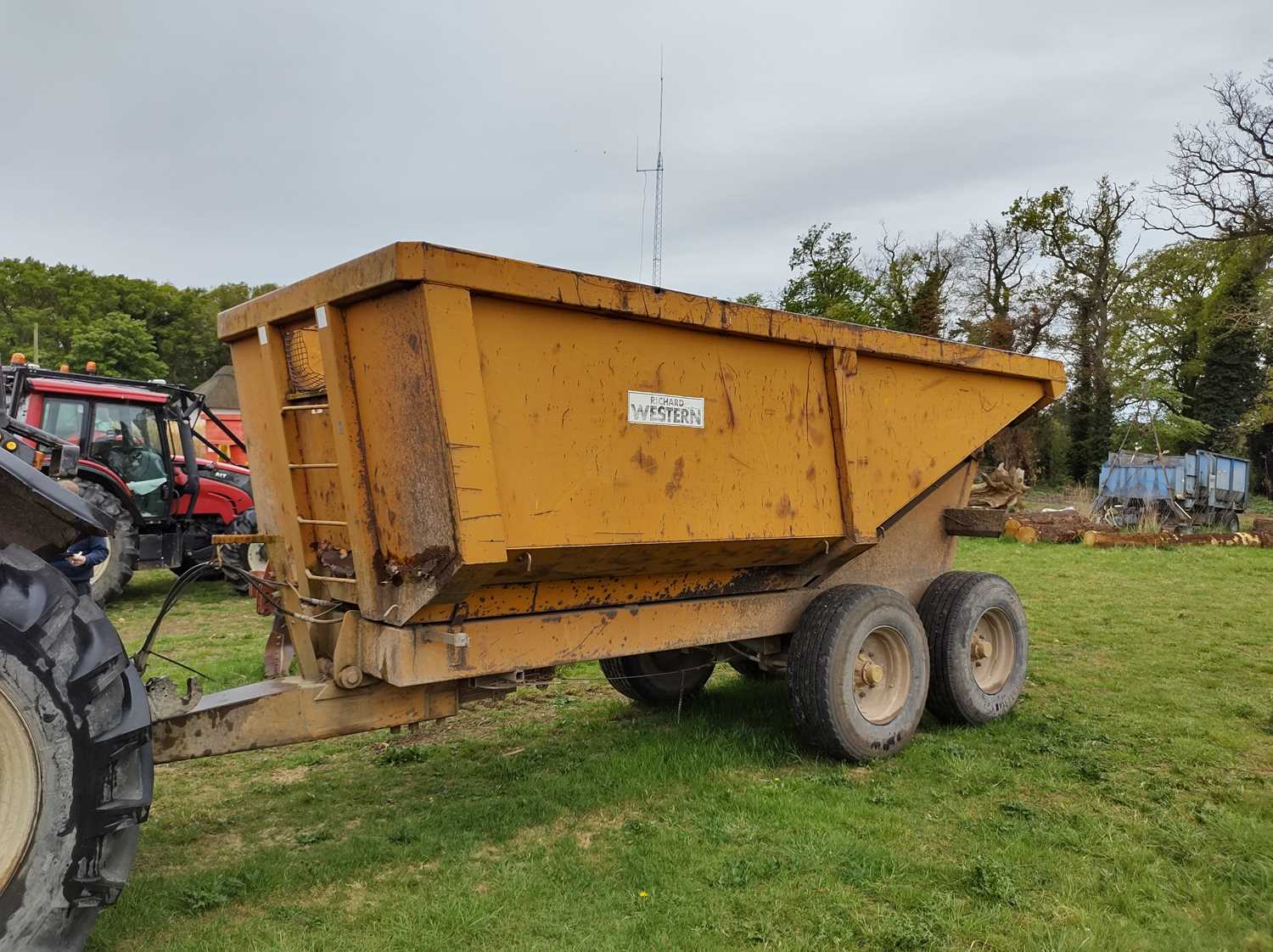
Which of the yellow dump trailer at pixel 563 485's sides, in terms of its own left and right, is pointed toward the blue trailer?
back

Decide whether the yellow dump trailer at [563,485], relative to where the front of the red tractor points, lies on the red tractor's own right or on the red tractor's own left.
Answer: on the red tractor's own right

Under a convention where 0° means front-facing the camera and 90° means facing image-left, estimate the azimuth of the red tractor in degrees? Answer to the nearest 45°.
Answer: approximately 270°

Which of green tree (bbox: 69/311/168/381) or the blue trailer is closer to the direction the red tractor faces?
the blue trailer

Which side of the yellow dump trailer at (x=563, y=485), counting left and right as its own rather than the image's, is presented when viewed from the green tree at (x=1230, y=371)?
back

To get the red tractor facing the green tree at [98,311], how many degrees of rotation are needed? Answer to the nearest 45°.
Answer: approximately 90° to its left

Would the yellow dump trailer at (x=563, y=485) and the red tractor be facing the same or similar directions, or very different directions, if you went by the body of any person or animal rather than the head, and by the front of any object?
very different directions

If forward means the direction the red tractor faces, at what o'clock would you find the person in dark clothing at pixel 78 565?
The person in dark clothing is roughly at 3 o'clock from the red tractor.

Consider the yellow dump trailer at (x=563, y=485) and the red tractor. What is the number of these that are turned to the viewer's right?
1

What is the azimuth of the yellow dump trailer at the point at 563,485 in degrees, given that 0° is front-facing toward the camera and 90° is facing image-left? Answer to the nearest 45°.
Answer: approximately 45°

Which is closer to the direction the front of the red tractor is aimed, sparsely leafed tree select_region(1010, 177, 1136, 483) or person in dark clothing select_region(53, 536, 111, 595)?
the sparsely leafed tree

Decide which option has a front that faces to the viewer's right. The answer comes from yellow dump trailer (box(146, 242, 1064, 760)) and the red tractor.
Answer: the red tractor

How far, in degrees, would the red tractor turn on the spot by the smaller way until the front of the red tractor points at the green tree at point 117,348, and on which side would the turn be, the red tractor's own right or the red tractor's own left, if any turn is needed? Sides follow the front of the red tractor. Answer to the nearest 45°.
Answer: approximately 90° to the red tractor's own left
